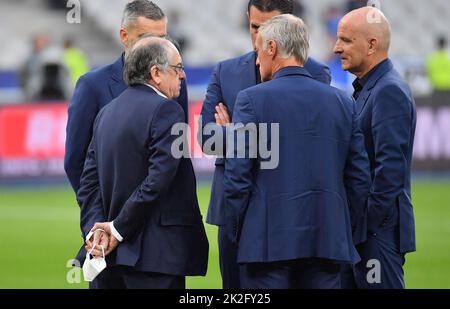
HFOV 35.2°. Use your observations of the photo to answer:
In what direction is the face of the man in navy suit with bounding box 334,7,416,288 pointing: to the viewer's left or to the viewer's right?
to the viewer's left

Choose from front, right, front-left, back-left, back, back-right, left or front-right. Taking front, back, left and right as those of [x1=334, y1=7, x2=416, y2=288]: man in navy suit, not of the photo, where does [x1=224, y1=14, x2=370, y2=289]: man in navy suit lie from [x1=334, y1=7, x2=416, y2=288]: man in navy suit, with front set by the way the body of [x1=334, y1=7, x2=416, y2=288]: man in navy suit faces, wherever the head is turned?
front-left

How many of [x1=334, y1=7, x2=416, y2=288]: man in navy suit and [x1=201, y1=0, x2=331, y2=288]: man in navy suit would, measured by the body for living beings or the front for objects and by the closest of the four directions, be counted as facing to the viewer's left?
1

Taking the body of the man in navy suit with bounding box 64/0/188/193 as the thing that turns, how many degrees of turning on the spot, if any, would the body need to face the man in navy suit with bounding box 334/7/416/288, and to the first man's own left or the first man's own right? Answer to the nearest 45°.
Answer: approximately 45° to the first man's own left

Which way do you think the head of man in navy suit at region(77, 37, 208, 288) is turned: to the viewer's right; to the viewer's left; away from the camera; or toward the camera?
to the viewer's right

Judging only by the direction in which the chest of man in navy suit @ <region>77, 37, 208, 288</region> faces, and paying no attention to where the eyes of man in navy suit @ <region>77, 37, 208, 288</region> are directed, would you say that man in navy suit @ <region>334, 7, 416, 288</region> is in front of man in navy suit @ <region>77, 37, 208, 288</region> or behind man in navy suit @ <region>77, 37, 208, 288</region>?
in front

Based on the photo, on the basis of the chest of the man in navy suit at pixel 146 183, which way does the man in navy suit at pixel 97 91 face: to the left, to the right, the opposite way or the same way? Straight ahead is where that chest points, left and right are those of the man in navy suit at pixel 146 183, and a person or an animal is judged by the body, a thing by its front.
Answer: to the right

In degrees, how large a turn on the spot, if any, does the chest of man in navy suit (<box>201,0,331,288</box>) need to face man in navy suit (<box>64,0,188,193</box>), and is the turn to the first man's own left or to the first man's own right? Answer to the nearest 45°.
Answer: approximately 90° to the first man's own right

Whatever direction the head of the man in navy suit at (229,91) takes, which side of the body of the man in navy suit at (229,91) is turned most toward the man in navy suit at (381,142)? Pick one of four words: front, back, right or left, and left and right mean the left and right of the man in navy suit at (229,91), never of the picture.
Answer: left

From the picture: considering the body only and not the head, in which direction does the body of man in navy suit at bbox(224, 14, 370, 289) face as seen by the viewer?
away from the camera

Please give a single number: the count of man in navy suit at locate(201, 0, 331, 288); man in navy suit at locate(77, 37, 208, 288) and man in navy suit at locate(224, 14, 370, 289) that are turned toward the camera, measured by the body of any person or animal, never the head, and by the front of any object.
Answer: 1

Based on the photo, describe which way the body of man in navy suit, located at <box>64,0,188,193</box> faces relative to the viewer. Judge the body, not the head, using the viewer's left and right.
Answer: facing the viewer and to the right of the viewer
